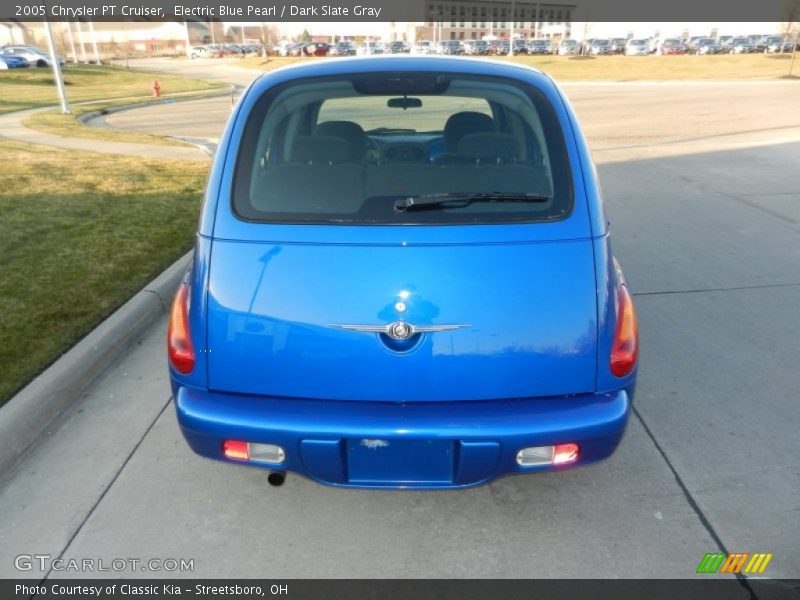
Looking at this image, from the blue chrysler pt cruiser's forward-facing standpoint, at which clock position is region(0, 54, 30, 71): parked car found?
The parked car is roughly at 11 o'clock from the blue chrysler pt cruiser.

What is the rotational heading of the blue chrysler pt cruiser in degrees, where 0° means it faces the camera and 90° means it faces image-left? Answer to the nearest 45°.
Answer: approximately 180°

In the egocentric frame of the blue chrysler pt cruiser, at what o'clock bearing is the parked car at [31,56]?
The parked car is roughly at 11 o'clock from the blue chrysler pt cruiser.
